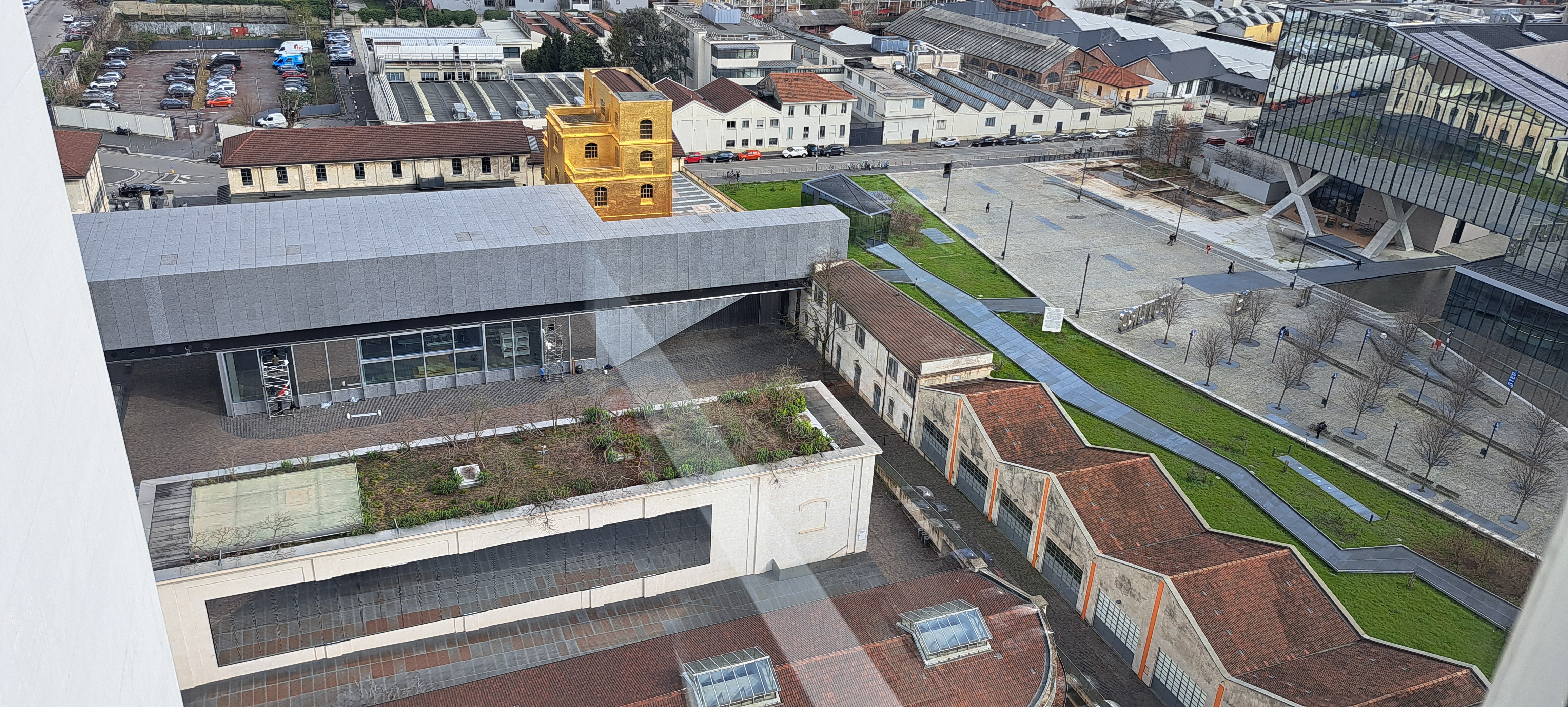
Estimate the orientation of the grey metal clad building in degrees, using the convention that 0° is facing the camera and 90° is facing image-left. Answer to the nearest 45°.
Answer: approximately 0°

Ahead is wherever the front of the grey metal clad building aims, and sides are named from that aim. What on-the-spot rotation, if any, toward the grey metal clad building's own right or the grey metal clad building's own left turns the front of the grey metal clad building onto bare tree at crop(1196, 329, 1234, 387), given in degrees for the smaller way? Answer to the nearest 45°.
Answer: approximately 90° to the grey metal clad building's own left

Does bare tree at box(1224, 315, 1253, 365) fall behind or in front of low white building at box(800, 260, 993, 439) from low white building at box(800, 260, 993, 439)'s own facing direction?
behind

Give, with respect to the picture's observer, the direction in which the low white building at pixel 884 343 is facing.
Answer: facing the viewer and to the left of the viewer

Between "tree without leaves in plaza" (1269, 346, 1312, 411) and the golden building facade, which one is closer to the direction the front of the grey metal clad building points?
the tree without leaves in plaza

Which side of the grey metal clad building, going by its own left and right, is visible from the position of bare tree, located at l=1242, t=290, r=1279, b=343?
left

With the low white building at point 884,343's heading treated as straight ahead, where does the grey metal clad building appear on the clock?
The grey metal clad building is roughly at 1 o'clock from the low white building.

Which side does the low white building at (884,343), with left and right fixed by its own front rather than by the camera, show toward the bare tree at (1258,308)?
back

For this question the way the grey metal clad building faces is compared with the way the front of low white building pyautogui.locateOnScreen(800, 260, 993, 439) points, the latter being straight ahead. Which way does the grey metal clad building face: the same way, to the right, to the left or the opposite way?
to the left

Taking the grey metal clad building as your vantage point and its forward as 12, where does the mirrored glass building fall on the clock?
The mirrored glass building is roughly at 9 o'clock from the grey metal clad building.

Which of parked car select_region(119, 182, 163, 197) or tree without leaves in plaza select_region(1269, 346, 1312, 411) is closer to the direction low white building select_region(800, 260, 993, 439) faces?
the parked car

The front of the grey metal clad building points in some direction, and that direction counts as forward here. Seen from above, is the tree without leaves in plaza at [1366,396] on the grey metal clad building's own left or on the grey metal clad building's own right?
on the grey metal clad building's own left

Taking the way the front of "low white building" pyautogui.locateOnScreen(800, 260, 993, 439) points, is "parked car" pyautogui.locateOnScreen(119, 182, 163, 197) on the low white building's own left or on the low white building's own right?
on the low white building's own right

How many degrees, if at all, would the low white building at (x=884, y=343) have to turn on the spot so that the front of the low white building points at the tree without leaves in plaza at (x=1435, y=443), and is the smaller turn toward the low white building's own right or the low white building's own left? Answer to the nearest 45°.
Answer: approximately 135° to the low white building's own left

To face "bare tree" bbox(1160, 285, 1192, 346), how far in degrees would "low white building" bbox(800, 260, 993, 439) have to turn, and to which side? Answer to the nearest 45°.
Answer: approximately 180°

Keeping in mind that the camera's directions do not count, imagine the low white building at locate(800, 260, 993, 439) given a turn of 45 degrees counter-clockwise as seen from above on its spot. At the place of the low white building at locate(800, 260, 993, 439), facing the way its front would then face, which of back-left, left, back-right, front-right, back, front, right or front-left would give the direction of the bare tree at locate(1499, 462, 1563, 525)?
left

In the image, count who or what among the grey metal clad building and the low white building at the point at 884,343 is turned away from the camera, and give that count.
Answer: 0
